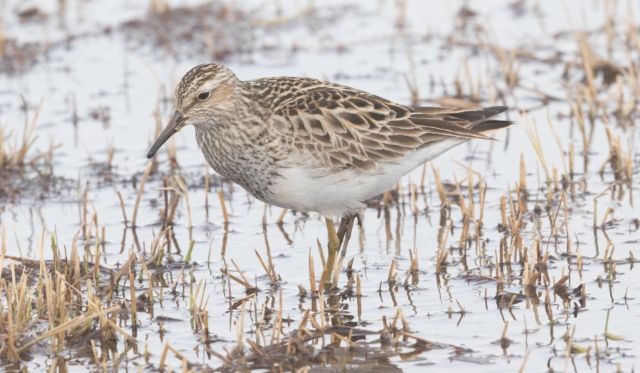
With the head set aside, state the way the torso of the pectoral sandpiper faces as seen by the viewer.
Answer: to the viewer's left

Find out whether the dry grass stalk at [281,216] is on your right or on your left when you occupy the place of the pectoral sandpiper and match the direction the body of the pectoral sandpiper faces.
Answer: on your right

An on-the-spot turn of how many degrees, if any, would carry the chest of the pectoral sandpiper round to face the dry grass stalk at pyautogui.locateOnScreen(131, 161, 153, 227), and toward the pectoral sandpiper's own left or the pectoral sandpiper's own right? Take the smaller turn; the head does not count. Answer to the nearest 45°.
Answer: approximately 45° to the pectoral sandpiper's own right

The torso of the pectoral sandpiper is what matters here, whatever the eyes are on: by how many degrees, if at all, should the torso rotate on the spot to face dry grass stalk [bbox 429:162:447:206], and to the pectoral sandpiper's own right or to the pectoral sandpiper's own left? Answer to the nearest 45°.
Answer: approximately 135° to the pectoral sandpiper's own right

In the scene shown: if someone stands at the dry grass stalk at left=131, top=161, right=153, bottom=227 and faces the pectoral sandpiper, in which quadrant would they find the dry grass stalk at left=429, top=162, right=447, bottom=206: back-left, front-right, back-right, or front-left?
front-left

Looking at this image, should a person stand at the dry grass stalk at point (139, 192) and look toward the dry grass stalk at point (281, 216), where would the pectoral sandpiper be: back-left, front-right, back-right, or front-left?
front-right
